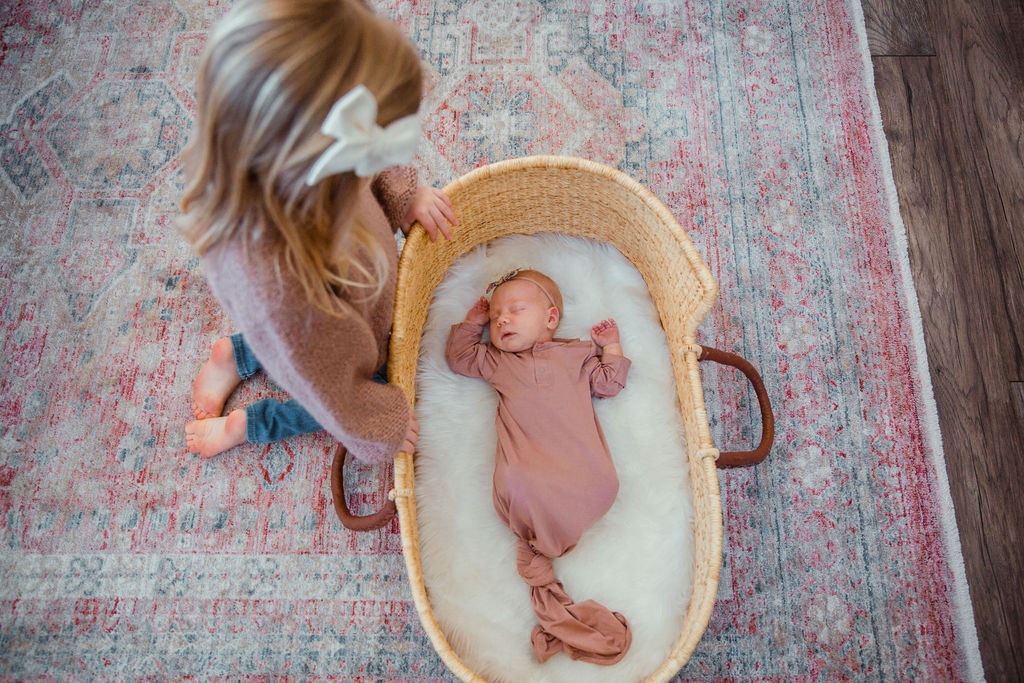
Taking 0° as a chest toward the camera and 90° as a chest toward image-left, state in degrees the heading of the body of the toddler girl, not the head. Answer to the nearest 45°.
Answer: approximately 270°
